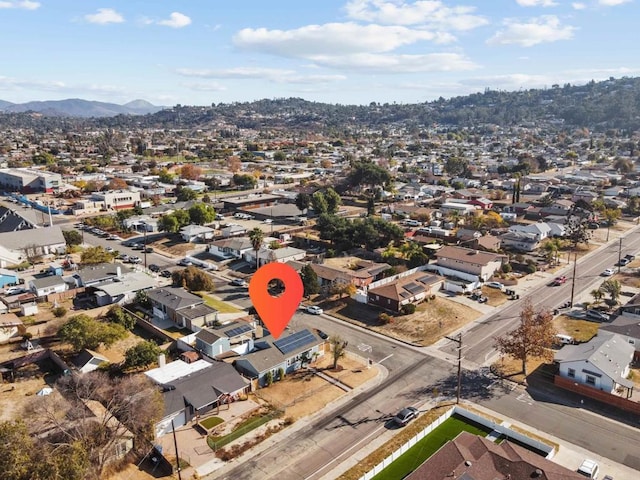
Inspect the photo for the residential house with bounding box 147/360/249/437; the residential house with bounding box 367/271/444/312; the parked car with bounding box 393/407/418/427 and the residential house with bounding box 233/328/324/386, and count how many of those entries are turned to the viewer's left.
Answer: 0

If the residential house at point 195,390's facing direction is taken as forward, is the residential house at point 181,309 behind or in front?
behind

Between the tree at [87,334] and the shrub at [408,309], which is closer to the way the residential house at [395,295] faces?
the shrub

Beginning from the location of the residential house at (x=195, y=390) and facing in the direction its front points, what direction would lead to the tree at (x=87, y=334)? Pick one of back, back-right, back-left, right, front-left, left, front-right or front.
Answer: back

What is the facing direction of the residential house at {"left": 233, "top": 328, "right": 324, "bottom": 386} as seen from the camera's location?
facing the viewer and to the right of the viewer

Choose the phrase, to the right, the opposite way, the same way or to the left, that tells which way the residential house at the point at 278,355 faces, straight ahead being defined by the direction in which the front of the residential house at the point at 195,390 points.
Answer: the same way

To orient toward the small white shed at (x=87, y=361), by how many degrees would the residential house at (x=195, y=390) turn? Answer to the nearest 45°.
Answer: approximately 180°

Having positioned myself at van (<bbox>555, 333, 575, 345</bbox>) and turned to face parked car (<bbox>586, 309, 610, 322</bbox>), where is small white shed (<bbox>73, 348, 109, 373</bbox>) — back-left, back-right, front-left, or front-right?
back-left

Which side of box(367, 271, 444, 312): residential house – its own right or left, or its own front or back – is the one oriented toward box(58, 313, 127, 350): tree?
right

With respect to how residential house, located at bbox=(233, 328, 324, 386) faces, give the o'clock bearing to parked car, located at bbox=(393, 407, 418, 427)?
The parked car is roughly at 12 o'clock from the residential house.

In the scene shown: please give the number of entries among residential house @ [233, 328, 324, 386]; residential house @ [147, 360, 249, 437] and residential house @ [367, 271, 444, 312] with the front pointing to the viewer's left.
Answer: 0

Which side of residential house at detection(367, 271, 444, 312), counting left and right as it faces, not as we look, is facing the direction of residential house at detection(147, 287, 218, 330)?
right

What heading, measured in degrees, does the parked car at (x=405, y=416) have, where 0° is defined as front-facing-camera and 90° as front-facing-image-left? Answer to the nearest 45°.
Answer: approximately 225°

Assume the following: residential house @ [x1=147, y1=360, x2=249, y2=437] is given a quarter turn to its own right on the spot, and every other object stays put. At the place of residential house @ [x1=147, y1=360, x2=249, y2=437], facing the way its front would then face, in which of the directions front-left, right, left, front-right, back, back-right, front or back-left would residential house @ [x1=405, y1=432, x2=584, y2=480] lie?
left

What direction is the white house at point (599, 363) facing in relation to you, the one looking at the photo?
facing the viewer and to the left of the viewer
